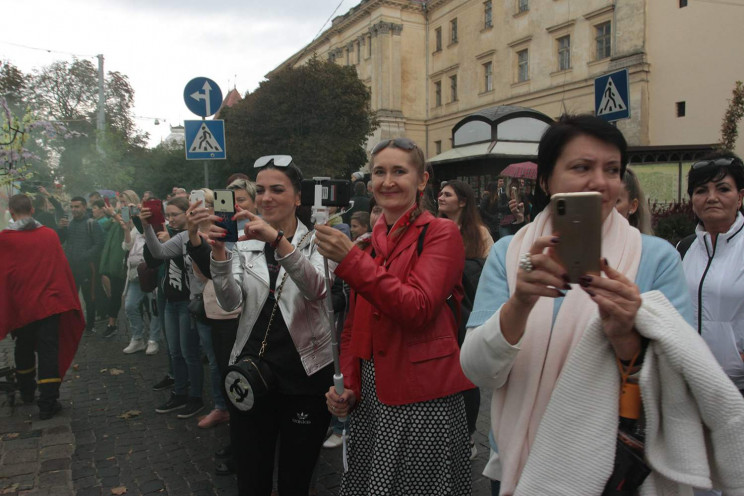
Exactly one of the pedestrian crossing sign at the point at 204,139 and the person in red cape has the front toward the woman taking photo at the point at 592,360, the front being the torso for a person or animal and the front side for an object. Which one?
the pedestrian crossing sign

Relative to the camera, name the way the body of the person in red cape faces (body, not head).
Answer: away from the camera

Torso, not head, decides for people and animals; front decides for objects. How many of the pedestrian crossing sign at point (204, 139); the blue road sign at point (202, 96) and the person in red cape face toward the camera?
2

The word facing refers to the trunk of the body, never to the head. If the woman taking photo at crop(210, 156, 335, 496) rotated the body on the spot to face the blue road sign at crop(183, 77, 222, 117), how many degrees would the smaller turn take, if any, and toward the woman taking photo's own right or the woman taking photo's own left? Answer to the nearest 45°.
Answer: approximately 135° to the woman taking photo's own right

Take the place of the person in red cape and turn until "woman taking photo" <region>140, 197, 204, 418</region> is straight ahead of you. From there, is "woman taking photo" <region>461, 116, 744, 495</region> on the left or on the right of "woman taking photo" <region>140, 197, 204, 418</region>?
right

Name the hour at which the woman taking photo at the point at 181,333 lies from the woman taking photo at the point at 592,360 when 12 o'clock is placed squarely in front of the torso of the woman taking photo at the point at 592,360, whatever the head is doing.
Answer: the woman taking photo at the point at 181,333 is roughly at 4 o'clock from the woman taking photo at the point at 592,360.

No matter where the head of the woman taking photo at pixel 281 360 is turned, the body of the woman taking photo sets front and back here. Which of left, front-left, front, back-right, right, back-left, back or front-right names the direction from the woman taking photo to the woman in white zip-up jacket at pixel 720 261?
back-left

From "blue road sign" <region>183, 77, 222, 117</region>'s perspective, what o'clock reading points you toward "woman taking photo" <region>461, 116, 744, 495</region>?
The woman taking photo is roughly at 12 o'clock from the blue road sign.

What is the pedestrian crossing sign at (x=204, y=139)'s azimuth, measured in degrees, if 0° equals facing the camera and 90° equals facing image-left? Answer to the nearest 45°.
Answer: approximately 0°
